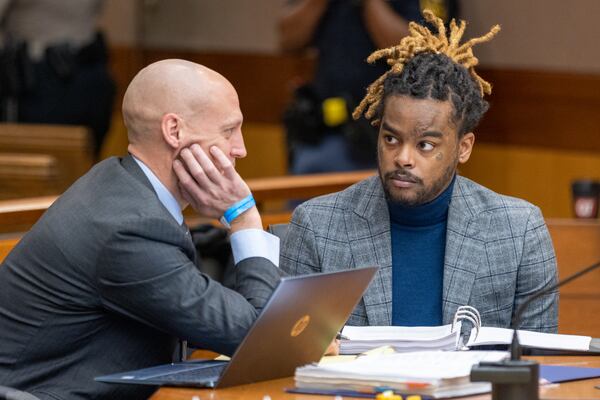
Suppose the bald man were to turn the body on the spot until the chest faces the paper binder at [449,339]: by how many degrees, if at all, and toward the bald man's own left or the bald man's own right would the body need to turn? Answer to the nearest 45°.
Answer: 0° — they already face it

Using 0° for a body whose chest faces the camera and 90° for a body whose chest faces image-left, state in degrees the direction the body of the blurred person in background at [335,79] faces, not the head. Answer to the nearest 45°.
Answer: approximately 0°

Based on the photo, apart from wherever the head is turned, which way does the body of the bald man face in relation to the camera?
to the viewer's right

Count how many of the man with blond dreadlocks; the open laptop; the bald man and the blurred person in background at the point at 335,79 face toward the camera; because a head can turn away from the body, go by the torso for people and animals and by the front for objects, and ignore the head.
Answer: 2

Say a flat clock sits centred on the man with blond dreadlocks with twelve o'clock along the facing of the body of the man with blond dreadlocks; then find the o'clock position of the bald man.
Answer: The bald man is roughly at 2 o'clock from the man with blond dreadlocks.

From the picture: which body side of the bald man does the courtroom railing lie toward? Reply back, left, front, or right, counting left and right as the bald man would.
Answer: left

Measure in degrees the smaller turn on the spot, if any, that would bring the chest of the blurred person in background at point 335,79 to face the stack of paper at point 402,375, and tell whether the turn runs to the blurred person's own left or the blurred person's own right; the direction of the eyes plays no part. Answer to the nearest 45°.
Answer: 0° — they already face it

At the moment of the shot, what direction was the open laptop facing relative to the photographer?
facing away from the viewer and to the left of the viewer

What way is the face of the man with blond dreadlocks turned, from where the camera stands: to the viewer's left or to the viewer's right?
to the viewer's left
